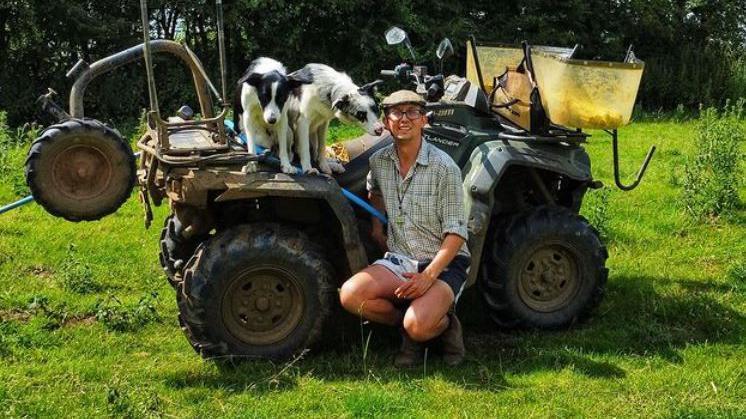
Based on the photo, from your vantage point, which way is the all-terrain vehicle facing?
to the viewer's right

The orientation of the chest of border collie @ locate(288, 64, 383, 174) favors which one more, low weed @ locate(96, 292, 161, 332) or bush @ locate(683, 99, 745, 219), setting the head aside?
the bush

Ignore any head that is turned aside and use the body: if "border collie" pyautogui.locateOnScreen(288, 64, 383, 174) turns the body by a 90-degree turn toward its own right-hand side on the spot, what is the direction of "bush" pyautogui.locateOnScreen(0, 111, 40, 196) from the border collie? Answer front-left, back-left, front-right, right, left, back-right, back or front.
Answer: right

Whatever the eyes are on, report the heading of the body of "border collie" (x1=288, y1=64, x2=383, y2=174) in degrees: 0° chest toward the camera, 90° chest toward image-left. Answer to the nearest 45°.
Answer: approximately 315°

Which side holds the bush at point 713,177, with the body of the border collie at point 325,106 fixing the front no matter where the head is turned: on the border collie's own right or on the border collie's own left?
on the border collie's own left

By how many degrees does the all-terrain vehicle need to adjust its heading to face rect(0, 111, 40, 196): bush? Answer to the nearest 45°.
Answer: approximately 135° to its left

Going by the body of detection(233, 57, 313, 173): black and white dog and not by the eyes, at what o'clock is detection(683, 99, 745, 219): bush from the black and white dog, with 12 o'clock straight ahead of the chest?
The bush is roughly at 8 o'clock from the black and white dog.

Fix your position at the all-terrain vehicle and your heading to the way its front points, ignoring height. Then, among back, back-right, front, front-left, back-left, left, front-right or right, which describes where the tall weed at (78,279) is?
back-left

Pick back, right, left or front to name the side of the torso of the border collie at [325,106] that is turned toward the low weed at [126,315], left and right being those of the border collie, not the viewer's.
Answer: back

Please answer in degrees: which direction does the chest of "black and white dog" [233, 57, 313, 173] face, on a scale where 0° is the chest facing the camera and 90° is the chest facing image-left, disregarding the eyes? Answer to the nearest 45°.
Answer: approximately 0°
